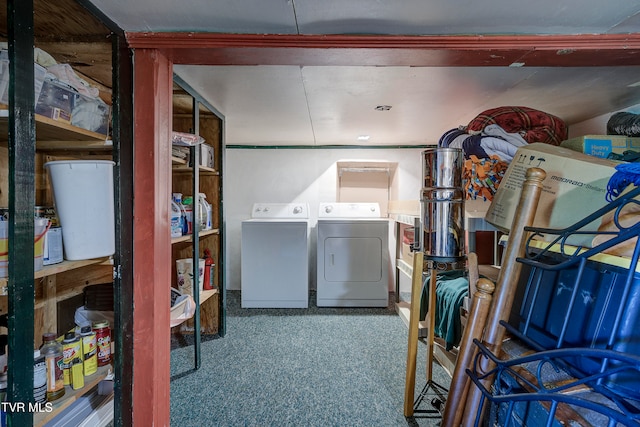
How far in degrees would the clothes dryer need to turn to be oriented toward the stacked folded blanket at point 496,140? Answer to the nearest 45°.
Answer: approximately 45° to its left

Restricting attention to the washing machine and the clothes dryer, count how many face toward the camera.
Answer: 2

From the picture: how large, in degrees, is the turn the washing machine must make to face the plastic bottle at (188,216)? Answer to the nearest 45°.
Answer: approximately 45° to its right

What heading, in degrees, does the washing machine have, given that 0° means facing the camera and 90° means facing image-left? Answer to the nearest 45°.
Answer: approximately 0°

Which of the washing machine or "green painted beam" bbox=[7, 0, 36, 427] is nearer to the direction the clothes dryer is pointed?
the green painted beam

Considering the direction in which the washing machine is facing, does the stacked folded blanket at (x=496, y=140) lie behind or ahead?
ahead

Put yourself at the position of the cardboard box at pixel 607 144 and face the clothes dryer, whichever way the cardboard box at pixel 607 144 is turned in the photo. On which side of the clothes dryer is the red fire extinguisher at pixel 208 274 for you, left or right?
left

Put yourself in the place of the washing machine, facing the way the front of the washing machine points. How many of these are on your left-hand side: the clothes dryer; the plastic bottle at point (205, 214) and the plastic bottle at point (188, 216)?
1

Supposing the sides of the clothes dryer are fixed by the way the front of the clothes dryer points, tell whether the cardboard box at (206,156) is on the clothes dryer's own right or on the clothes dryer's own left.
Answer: on the clothes dryer's own right

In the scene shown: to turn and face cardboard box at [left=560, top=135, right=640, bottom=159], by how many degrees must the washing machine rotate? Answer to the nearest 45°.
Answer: approximately 45° to its left

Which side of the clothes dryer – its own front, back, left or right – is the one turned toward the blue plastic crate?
front
